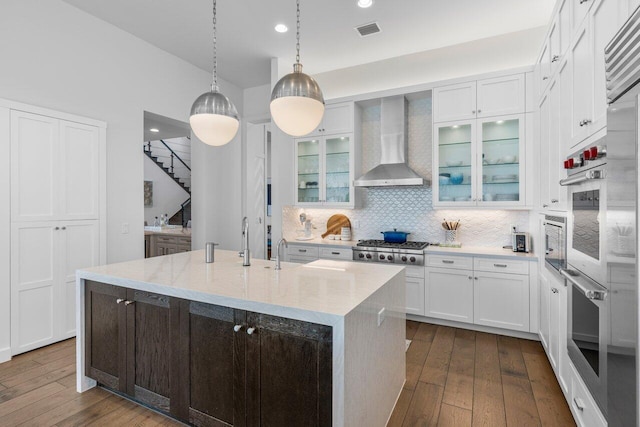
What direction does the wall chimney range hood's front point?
toward the camera

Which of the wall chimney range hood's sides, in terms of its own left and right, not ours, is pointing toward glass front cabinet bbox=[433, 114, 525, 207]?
left

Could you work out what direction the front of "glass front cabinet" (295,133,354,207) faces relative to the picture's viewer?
facing the viewer and to the left of the viewer

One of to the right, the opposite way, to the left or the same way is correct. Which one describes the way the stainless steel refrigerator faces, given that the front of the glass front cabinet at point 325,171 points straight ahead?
to the right

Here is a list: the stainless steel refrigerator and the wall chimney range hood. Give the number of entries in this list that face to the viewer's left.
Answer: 1

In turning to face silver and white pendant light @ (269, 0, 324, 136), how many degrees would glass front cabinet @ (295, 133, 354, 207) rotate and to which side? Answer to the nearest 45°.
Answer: approximately 45° to its left

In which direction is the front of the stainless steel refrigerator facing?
to the viewer's left

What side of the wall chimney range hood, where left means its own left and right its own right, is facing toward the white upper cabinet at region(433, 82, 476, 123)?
left

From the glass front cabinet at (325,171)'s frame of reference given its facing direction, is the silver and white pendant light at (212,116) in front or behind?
in front

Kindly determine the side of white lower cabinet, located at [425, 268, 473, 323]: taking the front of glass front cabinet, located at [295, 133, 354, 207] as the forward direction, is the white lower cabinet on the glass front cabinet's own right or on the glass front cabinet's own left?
on the glass front cabinet's own left
